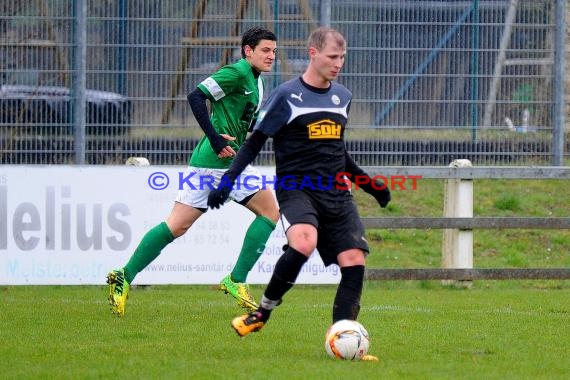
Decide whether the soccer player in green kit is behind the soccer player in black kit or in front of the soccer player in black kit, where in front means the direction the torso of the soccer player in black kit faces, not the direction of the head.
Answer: behind

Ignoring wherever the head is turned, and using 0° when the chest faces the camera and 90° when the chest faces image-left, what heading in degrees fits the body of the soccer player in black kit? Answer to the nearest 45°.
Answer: approximately 315°
